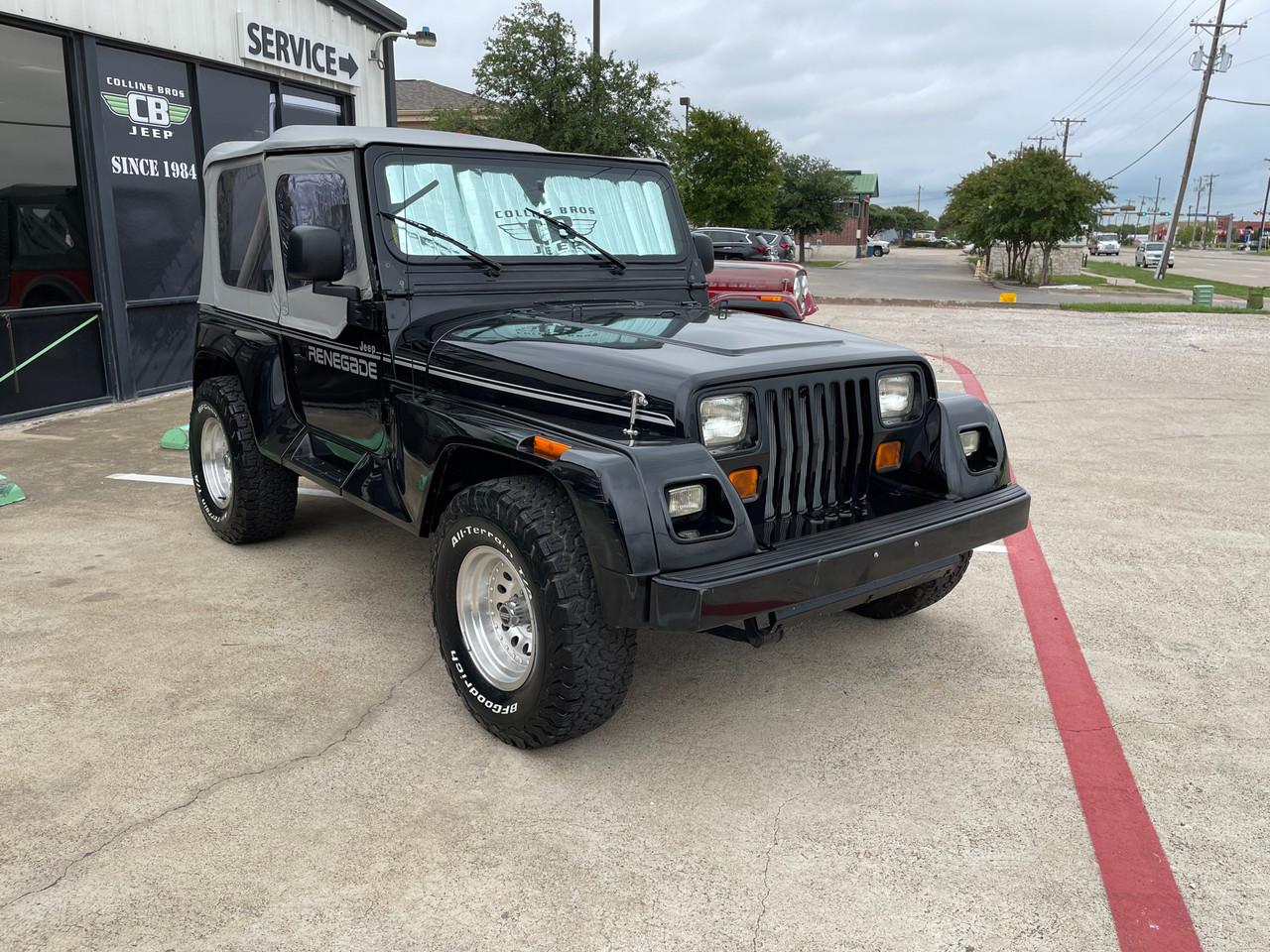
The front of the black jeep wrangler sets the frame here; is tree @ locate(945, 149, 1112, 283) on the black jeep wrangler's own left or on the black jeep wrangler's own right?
on the black jeep wrangler's own left

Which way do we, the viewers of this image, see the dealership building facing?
facing the viewer and to the right of the viewer

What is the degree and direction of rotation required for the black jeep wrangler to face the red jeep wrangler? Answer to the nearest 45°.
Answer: approximately 135° to its left

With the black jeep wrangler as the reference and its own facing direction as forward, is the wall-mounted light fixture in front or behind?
behind

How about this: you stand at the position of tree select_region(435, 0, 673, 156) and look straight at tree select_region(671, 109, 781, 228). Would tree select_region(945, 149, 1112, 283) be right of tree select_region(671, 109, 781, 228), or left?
right

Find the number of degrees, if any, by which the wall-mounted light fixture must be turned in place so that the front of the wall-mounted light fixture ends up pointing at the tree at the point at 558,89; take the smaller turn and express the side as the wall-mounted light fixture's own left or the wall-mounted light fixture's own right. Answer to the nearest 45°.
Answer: approximately 90° to the wall-mounted light fixture's own left

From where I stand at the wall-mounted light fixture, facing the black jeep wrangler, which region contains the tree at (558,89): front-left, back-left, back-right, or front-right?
back-left

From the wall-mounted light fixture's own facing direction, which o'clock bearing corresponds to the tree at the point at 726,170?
The tree is roughly at 10 o'clock from the wall-mounted light fixture.

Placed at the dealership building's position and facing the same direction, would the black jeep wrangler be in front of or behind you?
in front
